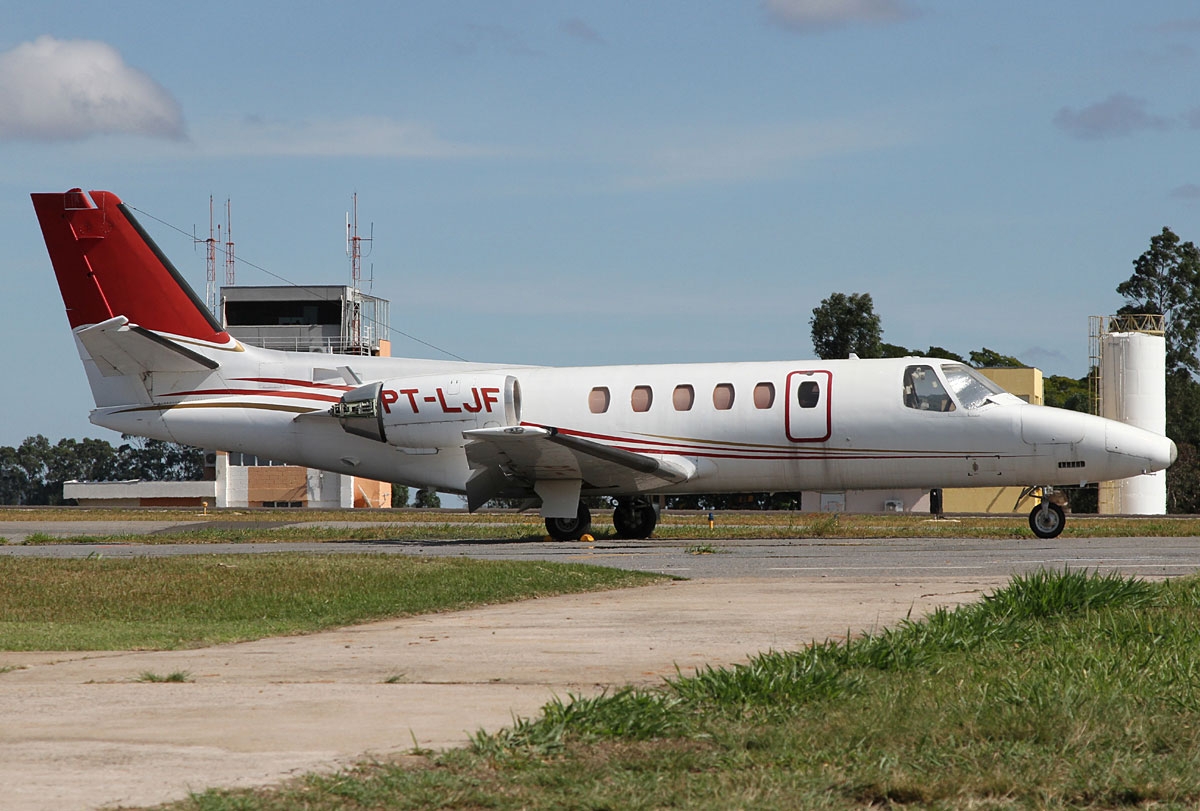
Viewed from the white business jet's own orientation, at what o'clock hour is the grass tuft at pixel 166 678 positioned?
The grass tuft is roughly at 3 o'clock from the white business jet.

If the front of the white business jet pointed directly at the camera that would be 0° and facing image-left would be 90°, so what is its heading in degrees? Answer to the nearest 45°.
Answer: approximately 270°
